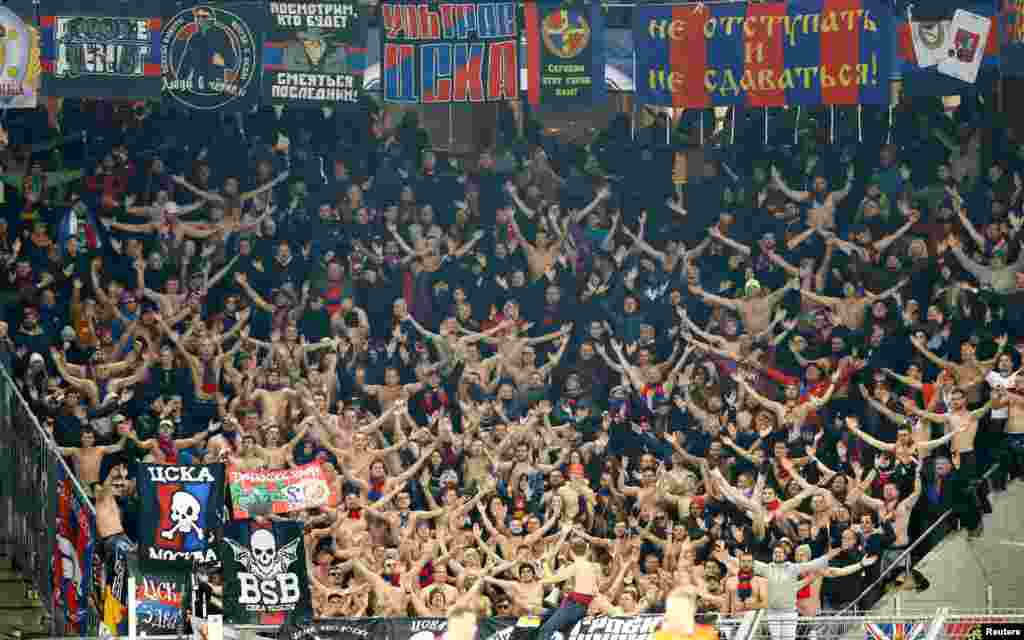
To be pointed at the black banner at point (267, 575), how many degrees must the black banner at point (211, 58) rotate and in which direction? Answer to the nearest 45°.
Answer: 0° — it already faces it

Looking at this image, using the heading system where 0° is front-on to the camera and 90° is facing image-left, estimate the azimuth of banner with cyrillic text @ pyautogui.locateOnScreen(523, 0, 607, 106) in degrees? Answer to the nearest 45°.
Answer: approximately 0°

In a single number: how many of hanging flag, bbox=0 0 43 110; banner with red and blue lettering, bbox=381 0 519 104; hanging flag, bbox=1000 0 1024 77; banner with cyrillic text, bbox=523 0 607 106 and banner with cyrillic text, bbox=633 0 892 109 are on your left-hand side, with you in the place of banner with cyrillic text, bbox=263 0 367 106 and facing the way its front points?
4

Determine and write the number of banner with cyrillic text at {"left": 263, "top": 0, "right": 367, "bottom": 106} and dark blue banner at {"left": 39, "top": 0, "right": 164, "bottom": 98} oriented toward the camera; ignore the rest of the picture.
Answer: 2

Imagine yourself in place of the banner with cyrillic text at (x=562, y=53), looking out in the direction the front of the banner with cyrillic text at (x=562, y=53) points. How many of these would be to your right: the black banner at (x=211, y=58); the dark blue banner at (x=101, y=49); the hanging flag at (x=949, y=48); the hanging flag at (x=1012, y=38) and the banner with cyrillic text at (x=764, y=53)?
2

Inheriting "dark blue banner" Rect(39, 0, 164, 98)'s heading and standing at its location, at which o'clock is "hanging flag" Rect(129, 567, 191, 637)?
The hanging flag is roughly at 12 o'clock from the dark blue banner.

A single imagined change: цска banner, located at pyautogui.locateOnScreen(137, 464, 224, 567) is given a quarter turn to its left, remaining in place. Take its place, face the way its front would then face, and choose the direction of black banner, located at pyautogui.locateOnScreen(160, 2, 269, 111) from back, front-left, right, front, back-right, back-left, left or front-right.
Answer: left

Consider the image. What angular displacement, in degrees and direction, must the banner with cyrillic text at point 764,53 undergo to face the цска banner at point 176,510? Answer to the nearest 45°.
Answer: approximately 45° to its right

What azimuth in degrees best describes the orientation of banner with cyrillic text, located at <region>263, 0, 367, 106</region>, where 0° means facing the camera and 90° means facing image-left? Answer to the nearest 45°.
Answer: approximately 0°
